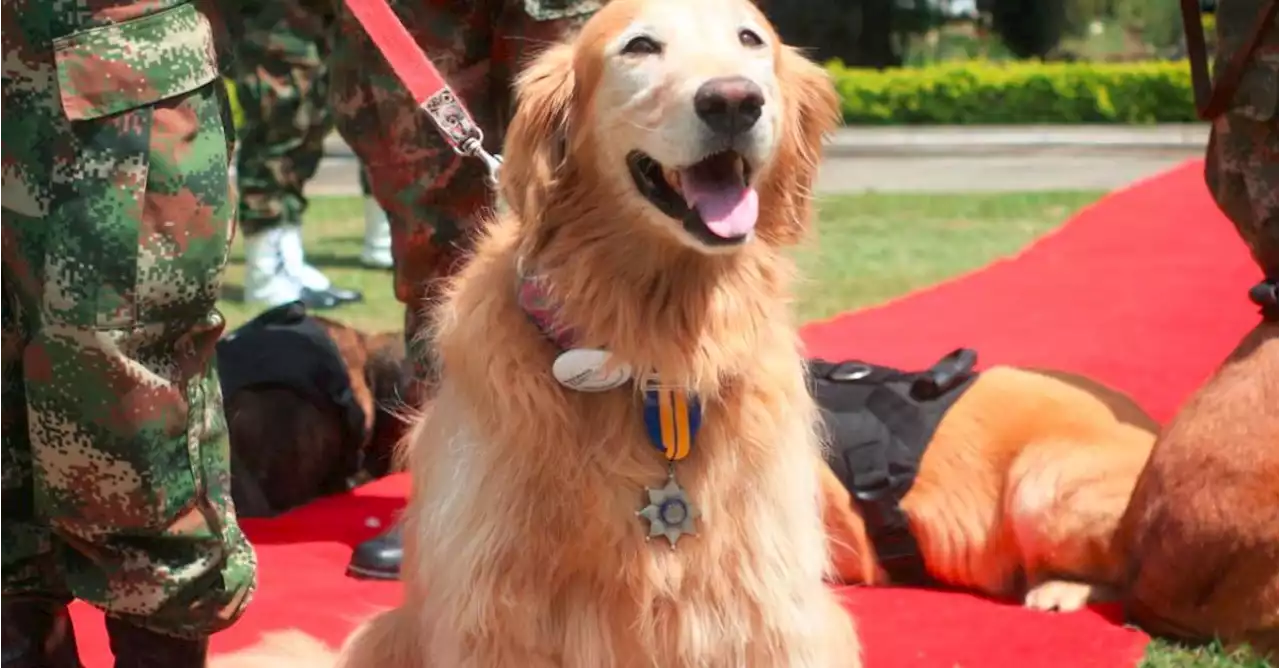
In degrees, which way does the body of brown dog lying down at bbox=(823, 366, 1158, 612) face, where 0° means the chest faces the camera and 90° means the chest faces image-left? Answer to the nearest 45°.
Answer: approximately 90°

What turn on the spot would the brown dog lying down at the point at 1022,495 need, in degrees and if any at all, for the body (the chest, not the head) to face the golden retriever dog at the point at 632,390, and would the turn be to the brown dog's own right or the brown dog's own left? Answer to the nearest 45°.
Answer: approximately 45° to the brown dog's own left

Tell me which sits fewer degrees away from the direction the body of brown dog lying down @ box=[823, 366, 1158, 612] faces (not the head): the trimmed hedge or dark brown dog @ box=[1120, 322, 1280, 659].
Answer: the trimmed hedge

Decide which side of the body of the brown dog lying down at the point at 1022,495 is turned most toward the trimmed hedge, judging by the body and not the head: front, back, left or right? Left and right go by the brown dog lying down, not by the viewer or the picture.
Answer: right

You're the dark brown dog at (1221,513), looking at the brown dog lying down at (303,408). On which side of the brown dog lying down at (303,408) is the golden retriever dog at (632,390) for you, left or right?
left

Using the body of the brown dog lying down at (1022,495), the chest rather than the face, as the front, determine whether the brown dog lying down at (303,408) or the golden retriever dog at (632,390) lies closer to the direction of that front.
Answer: the brown dog lying down

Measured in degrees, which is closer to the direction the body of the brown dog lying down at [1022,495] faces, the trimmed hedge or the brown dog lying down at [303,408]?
the brown dog lying down

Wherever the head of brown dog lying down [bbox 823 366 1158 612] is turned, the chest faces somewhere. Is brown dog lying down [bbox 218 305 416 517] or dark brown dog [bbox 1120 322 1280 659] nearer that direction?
the brown dog lying down

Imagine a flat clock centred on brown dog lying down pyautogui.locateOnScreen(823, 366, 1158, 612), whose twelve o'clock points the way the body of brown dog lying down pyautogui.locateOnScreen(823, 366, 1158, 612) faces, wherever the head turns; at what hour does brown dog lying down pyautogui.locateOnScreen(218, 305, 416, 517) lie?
brown dog lying down pyautogui.locateOnScreen(218, 305, 416, 517) is roughly at 12 o'clock from brown dog lying down pyautogui.locateOnScreen(823, 366, 1158, 612).
